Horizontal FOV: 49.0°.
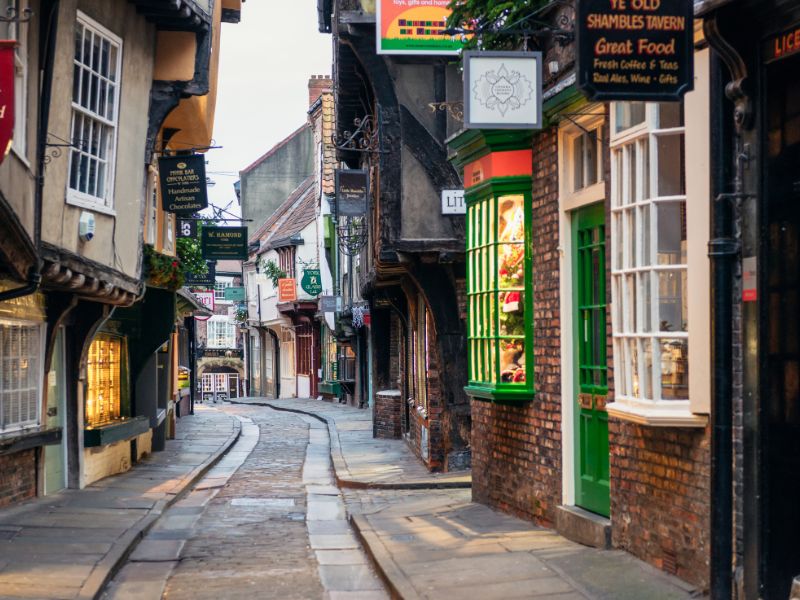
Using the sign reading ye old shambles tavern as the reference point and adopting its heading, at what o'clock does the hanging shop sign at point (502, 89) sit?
The hanging shop sign is roughly at 5 o'clock from the sign reading ye old shambles tavern.

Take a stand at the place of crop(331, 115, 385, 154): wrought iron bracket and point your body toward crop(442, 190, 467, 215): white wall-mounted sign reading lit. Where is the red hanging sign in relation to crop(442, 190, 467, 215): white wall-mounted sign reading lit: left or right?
right

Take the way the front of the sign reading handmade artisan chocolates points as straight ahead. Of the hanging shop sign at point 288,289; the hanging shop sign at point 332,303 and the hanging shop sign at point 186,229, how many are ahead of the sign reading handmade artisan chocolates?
0

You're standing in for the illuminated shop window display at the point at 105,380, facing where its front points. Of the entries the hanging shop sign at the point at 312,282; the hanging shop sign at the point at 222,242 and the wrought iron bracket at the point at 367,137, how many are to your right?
0

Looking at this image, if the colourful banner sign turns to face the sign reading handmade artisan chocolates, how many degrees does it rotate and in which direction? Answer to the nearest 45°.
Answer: approximately 135° to its right

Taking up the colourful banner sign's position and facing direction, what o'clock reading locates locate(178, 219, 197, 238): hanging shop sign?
The hanging shop sign is roughly at 5 o'clock from the colourful banner sign.

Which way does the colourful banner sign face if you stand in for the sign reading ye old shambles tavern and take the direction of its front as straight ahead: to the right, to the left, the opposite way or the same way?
the same way

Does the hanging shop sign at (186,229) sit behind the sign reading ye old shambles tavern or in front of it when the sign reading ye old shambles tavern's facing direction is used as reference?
behind

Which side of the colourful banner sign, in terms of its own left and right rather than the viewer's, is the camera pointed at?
front

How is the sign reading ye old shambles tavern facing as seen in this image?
toward the camera

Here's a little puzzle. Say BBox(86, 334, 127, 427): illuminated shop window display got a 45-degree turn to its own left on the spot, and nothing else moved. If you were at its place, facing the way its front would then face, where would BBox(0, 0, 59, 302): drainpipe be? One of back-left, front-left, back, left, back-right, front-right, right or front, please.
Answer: right

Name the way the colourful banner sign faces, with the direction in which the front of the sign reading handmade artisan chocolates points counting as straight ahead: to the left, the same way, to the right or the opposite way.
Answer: the same way

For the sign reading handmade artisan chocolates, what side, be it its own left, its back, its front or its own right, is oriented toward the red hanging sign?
front

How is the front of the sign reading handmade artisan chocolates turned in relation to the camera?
facing the viewer

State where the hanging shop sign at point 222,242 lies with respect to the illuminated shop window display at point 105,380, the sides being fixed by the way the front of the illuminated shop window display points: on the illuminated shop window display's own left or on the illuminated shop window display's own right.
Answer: on the illuminated shop window display's own left

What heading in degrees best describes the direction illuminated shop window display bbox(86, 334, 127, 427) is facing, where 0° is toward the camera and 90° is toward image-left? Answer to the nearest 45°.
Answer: approximately 315°
